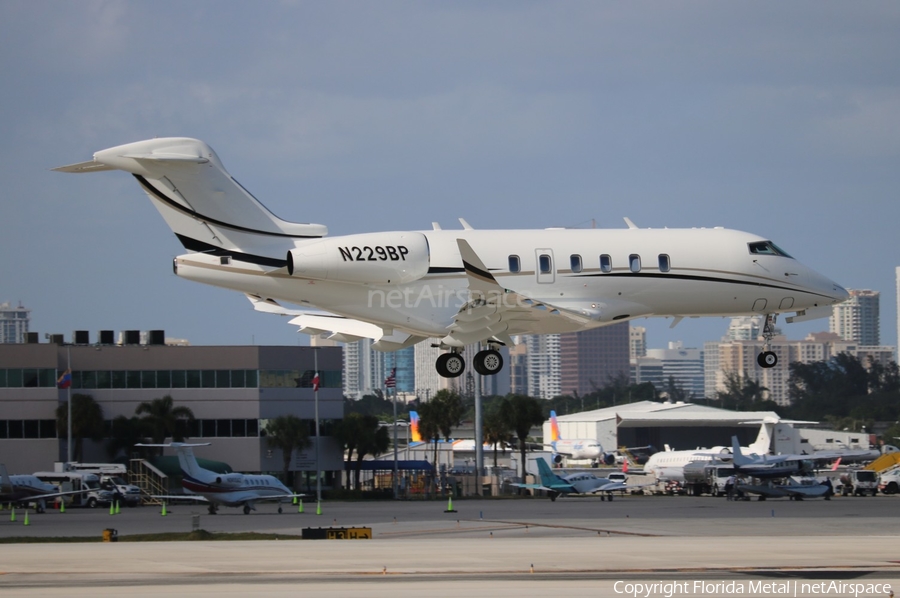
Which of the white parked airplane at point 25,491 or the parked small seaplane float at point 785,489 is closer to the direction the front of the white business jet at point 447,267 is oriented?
the parked small seaplane float

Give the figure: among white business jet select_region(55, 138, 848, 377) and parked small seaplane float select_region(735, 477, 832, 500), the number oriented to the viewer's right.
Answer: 2

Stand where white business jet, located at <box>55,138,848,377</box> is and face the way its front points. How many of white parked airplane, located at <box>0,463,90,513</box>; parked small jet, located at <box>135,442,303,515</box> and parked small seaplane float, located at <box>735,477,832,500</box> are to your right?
0

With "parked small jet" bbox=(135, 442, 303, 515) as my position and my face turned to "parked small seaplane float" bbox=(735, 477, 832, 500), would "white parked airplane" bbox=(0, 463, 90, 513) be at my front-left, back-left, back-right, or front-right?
back-left

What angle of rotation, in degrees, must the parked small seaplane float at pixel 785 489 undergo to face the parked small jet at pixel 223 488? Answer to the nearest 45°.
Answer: approximately 135° to its right

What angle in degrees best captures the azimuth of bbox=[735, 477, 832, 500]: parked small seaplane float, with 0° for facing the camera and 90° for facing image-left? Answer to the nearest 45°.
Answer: approximately 270°

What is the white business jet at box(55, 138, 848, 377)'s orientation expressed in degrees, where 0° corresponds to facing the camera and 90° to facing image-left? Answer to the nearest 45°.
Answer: approximately 270°

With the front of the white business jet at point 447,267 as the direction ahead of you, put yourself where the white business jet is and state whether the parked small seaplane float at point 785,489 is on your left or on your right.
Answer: on your left

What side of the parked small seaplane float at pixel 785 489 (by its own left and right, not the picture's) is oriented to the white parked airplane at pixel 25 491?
back

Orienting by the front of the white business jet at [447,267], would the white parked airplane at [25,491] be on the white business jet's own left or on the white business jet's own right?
on the white business jet's own left

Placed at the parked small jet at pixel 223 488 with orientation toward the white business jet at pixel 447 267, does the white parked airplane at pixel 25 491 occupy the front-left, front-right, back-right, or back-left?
back-right

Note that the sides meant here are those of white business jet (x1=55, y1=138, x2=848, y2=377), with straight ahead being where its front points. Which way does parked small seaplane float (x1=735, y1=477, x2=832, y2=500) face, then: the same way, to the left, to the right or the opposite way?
the same way
